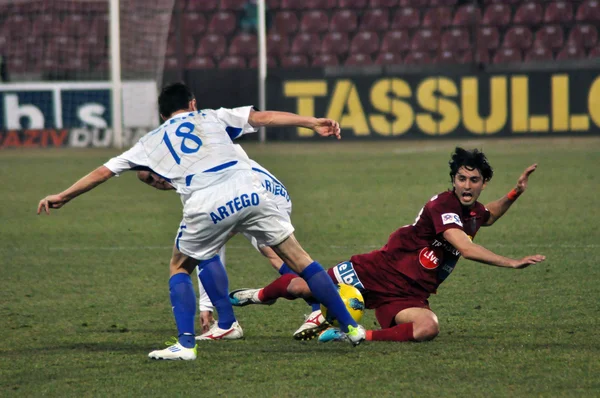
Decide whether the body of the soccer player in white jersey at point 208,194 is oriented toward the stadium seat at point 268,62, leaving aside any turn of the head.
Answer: yes

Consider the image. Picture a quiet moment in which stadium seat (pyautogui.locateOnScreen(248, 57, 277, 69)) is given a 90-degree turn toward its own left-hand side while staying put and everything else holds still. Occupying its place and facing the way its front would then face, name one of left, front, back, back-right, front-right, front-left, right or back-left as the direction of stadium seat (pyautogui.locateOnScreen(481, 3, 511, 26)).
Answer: front

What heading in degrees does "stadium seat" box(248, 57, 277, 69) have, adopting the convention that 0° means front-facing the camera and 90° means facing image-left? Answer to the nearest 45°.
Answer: approximately 0°

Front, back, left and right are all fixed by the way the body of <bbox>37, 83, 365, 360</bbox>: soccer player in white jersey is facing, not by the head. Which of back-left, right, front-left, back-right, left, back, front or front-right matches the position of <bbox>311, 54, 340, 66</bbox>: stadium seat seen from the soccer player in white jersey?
front

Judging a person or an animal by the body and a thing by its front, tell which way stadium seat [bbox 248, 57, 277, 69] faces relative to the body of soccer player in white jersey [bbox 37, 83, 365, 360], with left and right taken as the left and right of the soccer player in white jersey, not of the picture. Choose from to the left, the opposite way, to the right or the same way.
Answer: the opposite way

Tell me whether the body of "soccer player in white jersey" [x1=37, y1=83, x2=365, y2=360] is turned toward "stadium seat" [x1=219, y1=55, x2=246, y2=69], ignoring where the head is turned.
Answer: yes

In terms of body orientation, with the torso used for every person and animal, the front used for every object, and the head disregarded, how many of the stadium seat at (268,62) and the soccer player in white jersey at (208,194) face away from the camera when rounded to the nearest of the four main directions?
1

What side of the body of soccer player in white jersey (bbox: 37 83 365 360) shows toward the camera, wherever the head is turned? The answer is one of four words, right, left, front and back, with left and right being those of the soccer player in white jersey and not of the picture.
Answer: back

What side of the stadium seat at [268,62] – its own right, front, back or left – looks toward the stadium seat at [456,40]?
left

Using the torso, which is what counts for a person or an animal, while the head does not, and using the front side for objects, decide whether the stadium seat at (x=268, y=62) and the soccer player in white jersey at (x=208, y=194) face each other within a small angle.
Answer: yes

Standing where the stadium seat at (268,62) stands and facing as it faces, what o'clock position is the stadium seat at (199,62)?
the stadium seat at (199,62) is roughly at 3 o'clock from the stadium seat at (268,62).

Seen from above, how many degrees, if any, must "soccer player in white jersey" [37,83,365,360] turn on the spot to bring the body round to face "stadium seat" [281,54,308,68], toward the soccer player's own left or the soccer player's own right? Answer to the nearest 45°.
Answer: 0° — they already face it

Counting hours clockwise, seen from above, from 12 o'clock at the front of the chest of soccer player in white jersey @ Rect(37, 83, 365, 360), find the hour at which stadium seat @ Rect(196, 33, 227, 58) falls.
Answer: The stadium seat is roughly at 12 o'clock from the soccer player in white jersey.

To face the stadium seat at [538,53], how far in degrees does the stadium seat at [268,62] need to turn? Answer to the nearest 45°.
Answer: approximately 90° to its left

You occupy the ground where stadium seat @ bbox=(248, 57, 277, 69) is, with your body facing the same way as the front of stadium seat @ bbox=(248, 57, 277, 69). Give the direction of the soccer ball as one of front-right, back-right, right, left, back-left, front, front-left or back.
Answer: front

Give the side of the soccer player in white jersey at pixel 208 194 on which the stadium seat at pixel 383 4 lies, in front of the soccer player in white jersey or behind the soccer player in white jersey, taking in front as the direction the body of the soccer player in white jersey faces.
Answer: in front

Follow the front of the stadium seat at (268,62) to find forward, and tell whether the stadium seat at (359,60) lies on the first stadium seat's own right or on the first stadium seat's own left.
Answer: on the first stadium seat's own left
